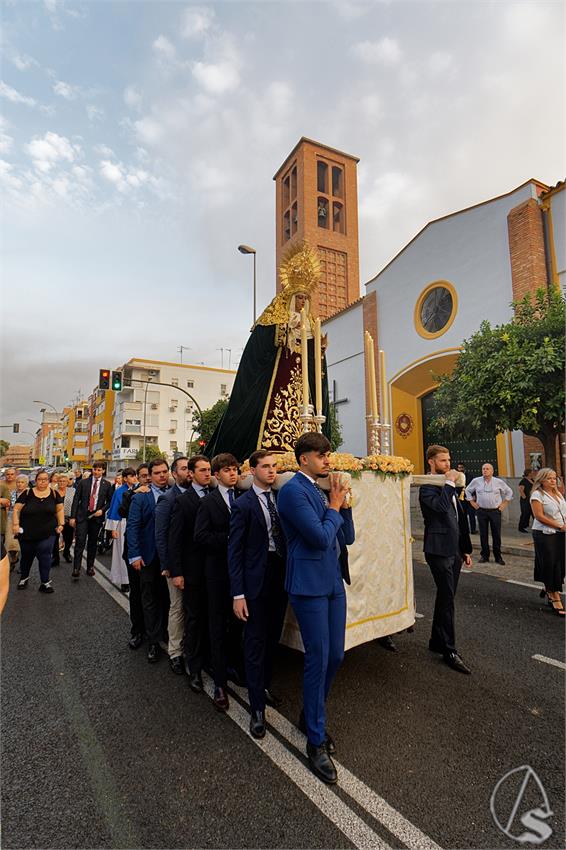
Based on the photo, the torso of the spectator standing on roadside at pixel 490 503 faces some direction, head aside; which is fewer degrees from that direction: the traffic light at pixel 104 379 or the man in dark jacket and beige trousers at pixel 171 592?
the man in dark jacket and beige trousers

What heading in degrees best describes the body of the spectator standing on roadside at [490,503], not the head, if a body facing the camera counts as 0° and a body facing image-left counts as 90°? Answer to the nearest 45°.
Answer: approximately 0°

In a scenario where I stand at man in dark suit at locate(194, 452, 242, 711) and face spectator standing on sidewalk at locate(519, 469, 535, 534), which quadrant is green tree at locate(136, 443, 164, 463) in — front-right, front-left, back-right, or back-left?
front-left

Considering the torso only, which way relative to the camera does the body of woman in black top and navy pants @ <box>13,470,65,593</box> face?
toward the camera

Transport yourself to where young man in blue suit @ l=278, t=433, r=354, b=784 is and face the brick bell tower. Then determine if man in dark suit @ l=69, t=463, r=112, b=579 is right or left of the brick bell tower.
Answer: left

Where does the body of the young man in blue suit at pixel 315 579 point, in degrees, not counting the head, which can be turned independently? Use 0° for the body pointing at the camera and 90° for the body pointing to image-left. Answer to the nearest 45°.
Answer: approximately 315°

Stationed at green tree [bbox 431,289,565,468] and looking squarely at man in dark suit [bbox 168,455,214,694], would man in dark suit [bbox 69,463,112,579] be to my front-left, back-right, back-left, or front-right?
front-right

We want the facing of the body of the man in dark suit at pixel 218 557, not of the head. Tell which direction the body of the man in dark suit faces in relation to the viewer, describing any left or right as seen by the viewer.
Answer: facing the viewer and to the right of the viewer

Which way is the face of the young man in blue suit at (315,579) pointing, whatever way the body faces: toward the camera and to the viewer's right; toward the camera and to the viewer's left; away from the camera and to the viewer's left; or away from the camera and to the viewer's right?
toward the camera and to the viewer's right

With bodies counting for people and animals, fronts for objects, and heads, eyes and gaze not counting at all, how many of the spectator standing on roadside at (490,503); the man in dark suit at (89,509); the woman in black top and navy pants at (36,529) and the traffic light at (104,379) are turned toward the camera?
4

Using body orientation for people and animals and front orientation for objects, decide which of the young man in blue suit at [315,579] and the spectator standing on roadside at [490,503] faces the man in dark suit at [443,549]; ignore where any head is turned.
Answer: the spectator standing on roadside

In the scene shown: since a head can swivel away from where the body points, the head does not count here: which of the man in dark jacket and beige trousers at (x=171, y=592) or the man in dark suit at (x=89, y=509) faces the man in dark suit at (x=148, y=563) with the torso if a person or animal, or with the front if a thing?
the man in dark suit at (x=89, y=509)

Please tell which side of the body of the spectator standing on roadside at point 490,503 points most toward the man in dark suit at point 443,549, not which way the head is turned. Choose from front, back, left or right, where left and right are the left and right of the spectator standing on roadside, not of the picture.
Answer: front

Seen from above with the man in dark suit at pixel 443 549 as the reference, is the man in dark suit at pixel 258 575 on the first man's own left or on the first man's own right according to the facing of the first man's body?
on the first man's own right

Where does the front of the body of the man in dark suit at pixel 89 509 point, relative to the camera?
toward the camera
